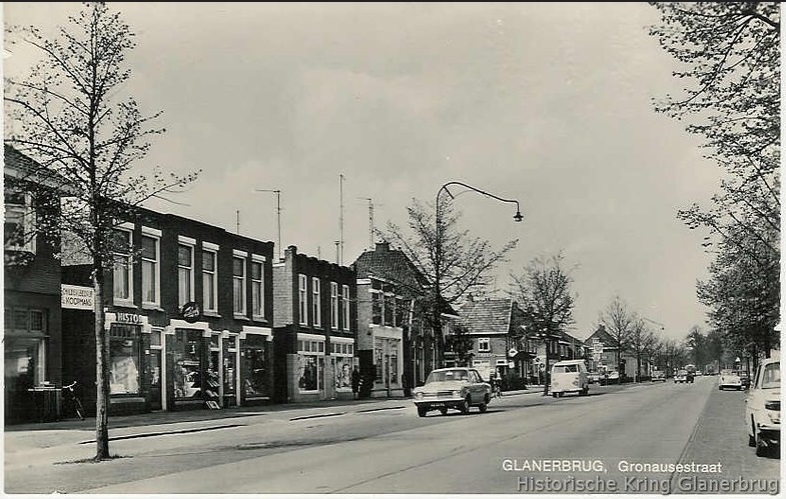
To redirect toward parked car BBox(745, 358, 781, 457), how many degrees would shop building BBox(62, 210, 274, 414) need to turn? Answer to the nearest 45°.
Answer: approximately 45° to its right

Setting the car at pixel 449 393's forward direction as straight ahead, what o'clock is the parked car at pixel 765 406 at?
the parked car at pixel 765 406 is roughly at 10 o'clock from the car at pixel 449 393.

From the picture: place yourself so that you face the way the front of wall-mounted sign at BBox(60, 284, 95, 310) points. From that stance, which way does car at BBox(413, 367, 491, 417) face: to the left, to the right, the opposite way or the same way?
to the right

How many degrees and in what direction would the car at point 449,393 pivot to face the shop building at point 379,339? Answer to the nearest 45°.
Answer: approximately 135° to its right

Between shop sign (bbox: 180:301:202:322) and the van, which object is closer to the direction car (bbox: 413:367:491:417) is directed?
the shop sign

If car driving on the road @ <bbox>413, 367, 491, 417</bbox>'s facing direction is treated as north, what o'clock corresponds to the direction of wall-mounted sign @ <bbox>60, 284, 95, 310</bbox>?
The wall-mounted sign is roughly at 1 o'clock from the car driving on the road.

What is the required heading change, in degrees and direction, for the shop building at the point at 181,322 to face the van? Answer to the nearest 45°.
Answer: approximately 90° to its left
